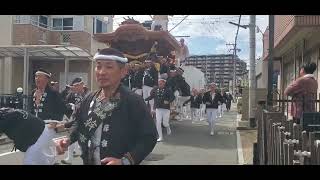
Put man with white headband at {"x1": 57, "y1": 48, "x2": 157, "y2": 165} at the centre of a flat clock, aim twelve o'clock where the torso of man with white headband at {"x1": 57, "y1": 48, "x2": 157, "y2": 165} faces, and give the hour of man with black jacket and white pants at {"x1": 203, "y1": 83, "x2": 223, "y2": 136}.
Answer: man with black jacket and white pants at {"x1": 203, "y1": 83, "x2": 223, "y2": 136} is roughly at 5 o'clock from man with white headband at {"x1": 57, "y1": 48, "x2": 157, "y2": 165}.

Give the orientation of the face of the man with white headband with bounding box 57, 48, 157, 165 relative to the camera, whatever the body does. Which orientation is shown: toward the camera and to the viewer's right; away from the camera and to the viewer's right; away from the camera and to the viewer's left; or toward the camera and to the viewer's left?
toward the camera and to the viewer's left

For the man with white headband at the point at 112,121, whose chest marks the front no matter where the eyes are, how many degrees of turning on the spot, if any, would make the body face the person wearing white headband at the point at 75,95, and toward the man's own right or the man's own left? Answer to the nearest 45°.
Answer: approximately 135° to the man's own right

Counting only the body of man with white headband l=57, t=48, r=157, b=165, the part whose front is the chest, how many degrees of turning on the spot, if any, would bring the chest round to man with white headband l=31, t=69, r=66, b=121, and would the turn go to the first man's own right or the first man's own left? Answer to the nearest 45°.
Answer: approximately 135° to the first man's own right

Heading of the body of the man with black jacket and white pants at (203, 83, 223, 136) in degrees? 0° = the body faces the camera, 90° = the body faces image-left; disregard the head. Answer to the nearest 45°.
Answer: approximately 0°

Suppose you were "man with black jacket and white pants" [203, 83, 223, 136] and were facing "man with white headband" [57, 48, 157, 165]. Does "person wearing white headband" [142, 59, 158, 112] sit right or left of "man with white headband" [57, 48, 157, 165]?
right
